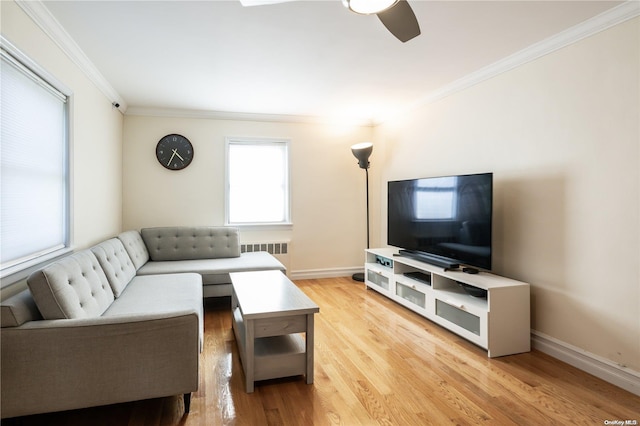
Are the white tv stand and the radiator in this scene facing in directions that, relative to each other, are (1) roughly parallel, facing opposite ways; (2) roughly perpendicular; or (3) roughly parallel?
roughly perpendicular

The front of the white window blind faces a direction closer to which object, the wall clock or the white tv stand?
the white tv stand

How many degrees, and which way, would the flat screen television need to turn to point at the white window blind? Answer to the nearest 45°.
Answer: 0° — it already faces it

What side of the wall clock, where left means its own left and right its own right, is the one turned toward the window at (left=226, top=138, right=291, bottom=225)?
left

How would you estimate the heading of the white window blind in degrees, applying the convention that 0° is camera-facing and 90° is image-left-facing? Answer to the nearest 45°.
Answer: approximately 315°

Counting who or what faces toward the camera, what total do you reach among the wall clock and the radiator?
2

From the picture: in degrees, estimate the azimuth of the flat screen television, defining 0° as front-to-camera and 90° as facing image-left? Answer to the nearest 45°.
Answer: approximately 45°
